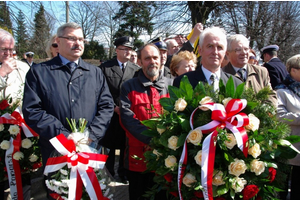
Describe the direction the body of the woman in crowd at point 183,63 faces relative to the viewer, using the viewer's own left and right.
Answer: facing the viewer and to the right of the viewer

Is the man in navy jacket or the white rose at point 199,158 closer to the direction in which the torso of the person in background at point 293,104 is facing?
the white rose

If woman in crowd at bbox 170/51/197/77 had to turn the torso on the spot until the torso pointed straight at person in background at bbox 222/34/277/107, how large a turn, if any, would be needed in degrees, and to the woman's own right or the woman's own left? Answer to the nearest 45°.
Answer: approximately 45° to the woman's own left

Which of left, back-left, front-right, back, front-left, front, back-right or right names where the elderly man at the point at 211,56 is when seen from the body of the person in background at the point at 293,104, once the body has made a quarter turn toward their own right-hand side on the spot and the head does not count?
front

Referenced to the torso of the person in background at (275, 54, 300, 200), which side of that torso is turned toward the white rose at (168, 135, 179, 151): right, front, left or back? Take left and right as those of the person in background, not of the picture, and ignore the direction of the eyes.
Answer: right

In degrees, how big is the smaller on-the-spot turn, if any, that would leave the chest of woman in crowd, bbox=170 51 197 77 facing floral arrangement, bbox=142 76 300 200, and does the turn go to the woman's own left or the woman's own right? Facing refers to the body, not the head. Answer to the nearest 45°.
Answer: approximately 45° to the woman's own right

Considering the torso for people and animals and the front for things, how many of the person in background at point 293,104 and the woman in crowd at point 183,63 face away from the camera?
0

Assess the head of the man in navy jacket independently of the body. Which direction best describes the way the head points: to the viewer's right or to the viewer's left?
to the viewer's right

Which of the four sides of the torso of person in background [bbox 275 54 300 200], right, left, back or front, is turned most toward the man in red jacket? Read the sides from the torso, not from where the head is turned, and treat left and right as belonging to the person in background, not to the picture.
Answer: right
